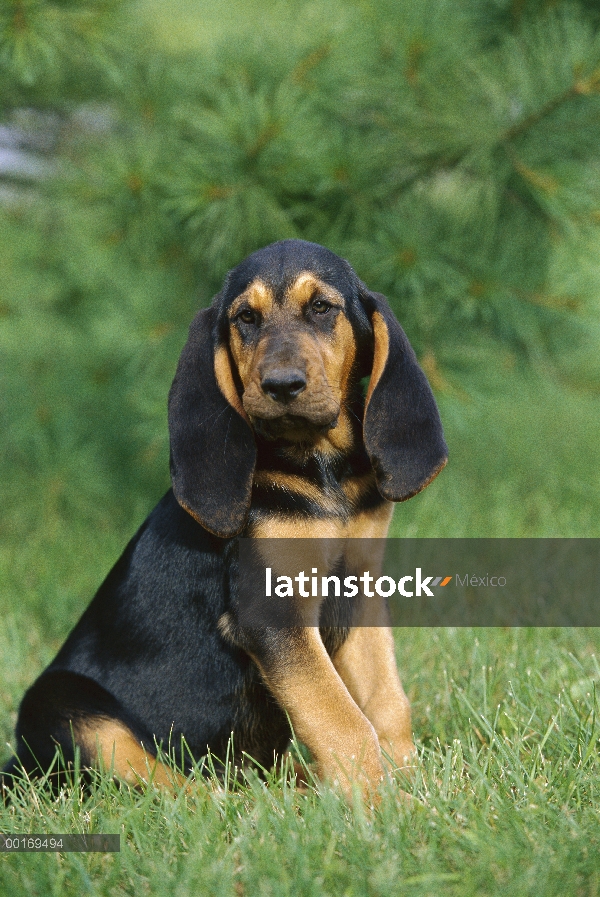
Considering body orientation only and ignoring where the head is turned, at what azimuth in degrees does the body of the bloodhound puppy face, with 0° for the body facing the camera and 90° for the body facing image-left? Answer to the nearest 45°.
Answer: approximately 315°
